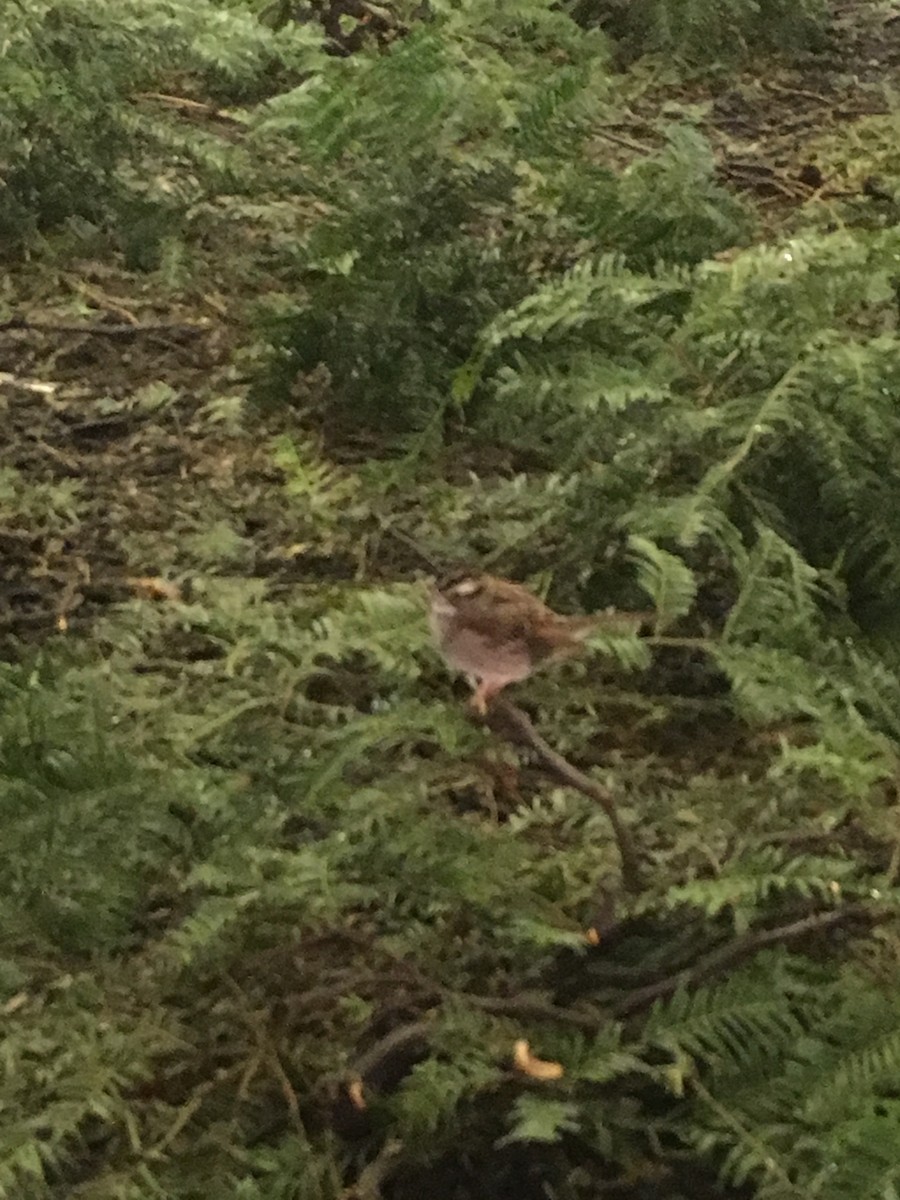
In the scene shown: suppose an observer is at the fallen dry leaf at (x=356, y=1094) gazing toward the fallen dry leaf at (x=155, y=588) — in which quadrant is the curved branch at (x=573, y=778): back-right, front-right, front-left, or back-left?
front-right

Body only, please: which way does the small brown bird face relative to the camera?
to the viewer's left

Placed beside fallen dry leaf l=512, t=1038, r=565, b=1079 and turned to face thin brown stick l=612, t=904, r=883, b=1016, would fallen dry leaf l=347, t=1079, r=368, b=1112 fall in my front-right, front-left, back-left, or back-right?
back-left

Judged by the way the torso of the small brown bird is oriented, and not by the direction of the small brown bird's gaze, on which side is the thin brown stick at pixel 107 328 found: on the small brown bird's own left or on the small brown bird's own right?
on the small brown bird's own right
